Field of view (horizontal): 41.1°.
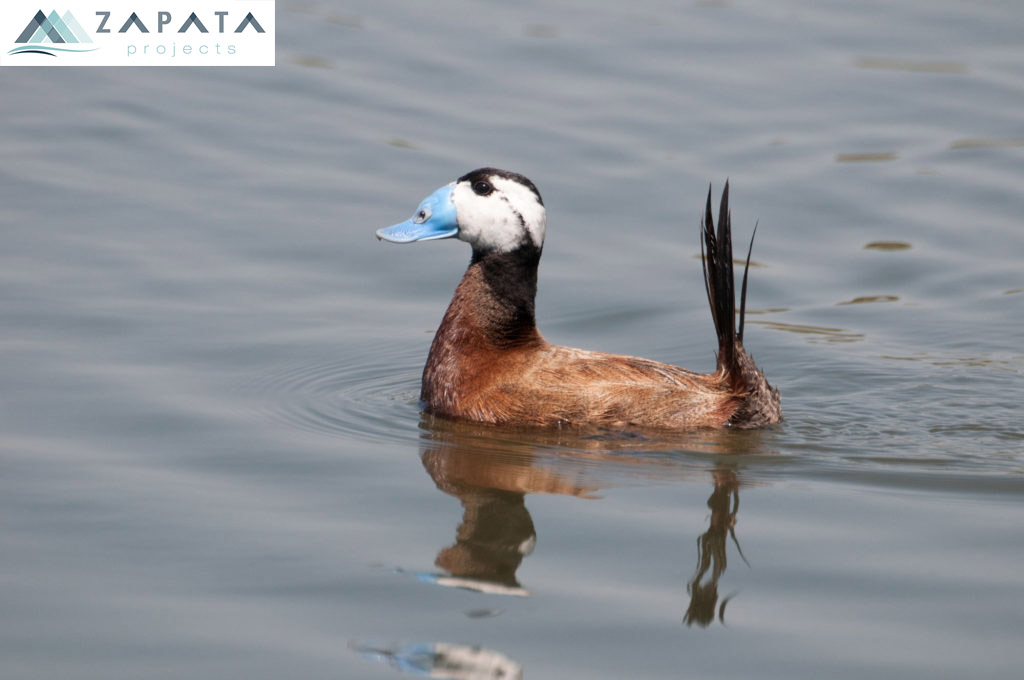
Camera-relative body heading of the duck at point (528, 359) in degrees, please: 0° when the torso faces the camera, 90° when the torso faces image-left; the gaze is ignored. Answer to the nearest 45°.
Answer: approximately 90°
